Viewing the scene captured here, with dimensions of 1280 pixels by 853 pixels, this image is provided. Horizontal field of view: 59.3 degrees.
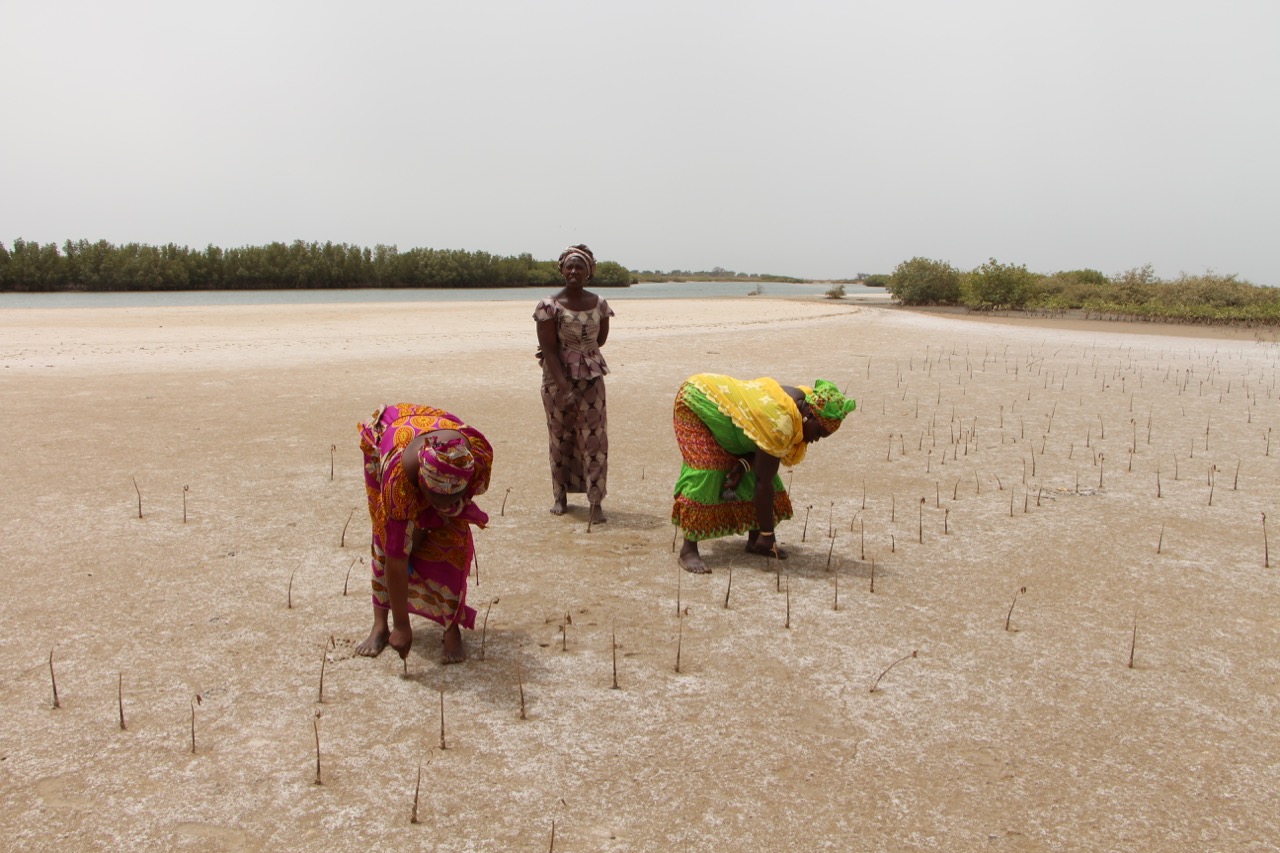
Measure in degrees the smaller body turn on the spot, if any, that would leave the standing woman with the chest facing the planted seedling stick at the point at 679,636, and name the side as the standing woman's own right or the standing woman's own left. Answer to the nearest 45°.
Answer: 0° — they already face it

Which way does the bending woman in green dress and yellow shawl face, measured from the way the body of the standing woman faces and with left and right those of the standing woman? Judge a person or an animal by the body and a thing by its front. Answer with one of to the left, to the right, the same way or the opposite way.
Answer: to the left

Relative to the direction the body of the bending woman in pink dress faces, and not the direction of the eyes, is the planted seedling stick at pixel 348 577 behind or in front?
behind

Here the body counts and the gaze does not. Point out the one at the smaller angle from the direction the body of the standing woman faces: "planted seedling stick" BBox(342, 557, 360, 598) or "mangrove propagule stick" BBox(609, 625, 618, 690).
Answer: the mangrove propagule stick

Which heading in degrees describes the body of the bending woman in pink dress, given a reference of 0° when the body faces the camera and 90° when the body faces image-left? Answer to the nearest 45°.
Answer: approximately 0°

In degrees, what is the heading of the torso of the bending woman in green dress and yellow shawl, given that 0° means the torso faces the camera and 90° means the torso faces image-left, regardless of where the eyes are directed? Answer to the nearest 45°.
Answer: approximately 270°

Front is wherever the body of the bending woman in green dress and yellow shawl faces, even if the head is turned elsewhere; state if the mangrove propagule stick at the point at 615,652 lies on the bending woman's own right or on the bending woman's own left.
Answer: on the bending woman's own right

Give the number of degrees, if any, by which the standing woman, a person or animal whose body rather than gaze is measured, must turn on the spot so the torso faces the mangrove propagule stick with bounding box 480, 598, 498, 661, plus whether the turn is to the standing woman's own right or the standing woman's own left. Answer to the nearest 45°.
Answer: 0° — they already face it

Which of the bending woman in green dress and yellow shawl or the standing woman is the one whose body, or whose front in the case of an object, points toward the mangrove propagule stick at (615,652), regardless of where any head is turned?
the standing woman

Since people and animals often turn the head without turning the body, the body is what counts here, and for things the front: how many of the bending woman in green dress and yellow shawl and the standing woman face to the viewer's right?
1

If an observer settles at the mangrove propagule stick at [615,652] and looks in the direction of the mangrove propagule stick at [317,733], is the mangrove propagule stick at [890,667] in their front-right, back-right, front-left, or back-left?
back-left

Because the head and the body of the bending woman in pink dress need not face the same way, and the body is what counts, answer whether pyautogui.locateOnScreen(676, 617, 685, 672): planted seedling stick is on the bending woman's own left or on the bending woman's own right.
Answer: on the bending woman's own left

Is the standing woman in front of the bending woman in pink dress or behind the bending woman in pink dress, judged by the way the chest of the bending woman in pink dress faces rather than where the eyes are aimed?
behind
